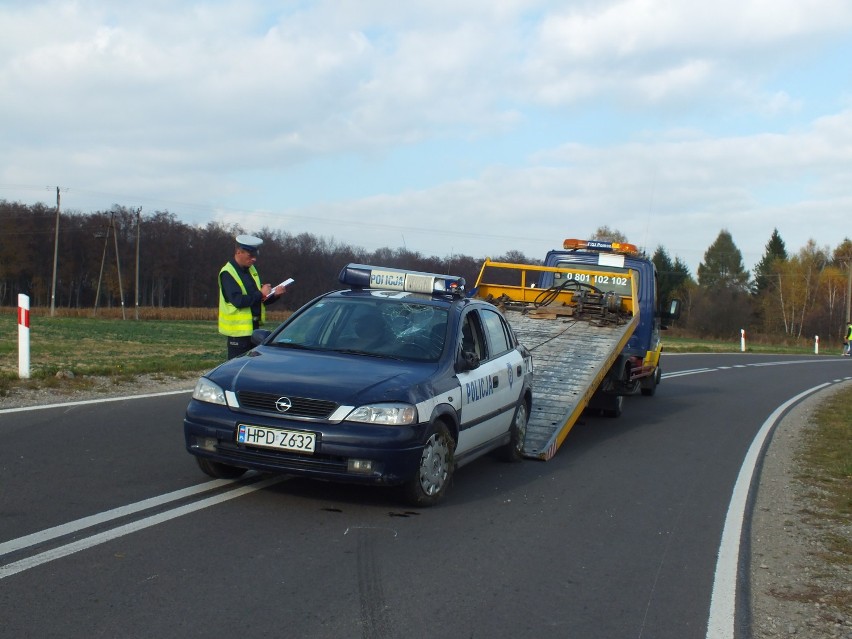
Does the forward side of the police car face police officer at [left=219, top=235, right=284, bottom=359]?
no

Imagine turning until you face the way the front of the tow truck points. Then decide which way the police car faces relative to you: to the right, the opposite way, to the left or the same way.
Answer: the opposite way

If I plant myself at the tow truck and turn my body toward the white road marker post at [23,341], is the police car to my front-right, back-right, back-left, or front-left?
front-left

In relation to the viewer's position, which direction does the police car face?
facing the viewer and to the left of the viewer

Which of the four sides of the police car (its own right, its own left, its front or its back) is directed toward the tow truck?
back

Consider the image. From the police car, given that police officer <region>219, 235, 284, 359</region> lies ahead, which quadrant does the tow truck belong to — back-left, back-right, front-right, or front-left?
front-right

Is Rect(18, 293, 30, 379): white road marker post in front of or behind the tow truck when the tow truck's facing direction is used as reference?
behind

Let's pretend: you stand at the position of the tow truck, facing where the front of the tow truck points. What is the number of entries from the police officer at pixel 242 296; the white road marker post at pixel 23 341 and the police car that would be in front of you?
0

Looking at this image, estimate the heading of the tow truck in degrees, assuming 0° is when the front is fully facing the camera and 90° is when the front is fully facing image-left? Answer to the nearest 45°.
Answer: approximately 225°

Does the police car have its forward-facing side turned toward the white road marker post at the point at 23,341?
no

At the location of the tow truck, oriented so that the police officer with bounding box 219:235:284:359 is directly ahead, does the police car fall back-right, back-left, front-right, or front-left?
front-left

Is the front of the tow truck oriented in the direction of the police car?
no
